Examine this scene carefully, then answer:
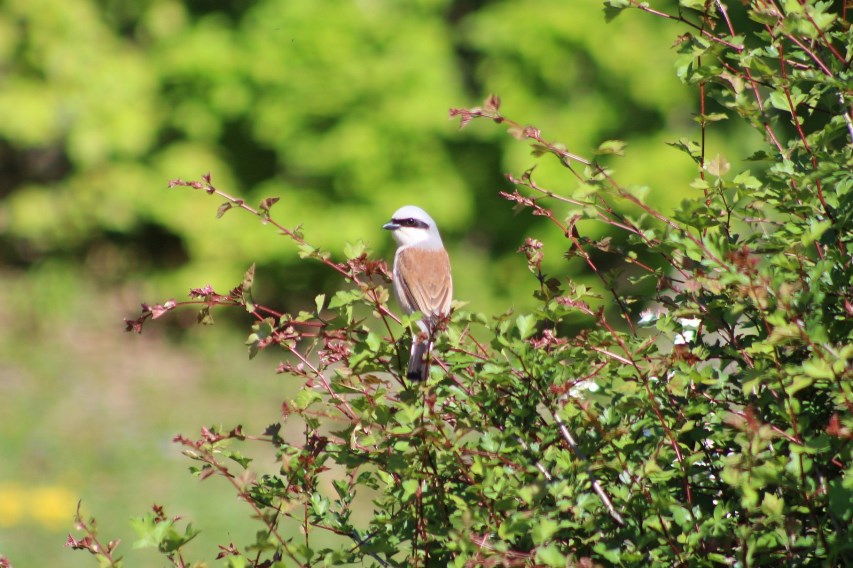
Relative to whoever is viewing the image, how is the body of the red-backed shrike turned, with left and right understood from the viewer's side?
facing away from the viewer and to the left of the viewer
